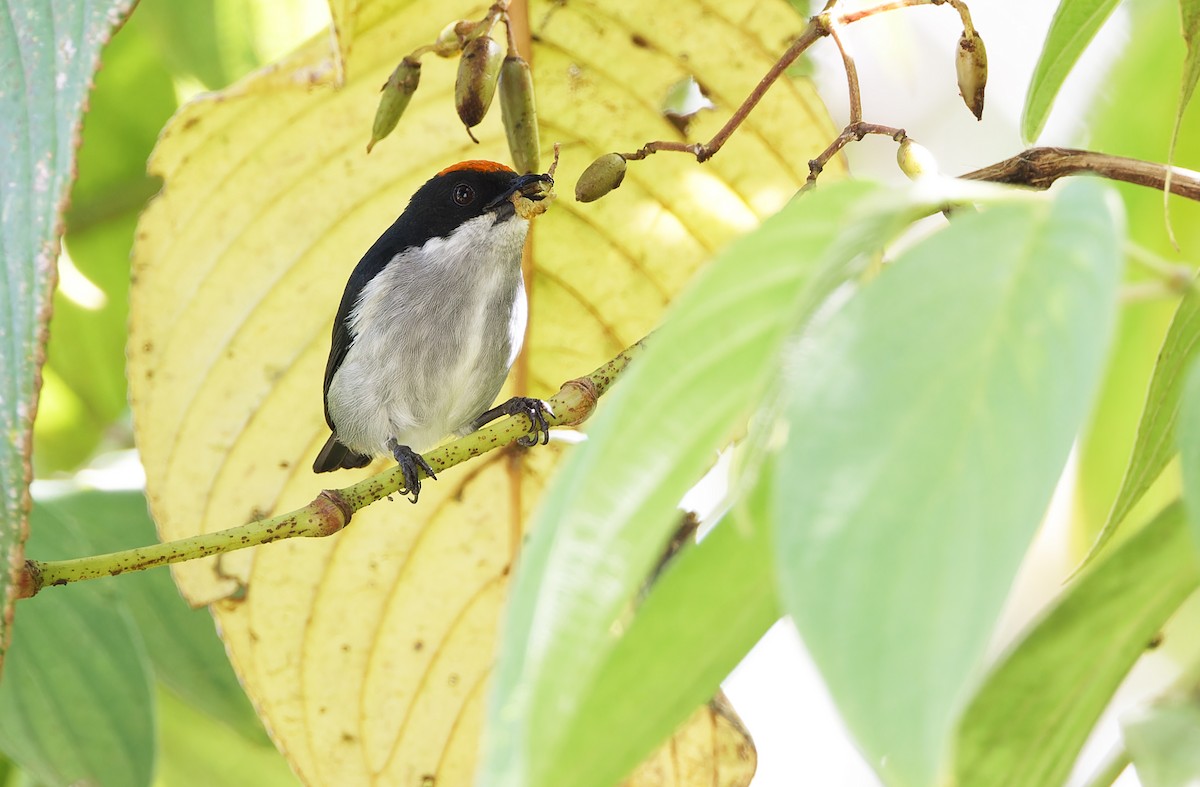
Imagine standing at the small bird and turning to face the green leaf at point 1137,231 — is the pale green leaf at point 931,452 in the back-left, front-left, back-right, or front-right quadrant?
front-right

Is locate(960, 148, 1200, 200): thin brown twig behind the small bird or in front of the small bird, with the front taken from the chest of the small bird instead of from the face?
in front

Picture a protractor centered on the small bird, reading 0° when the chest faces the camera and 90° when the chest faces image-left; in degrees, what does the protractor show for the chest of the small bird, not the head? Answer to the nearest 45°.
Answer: approximately 315°
